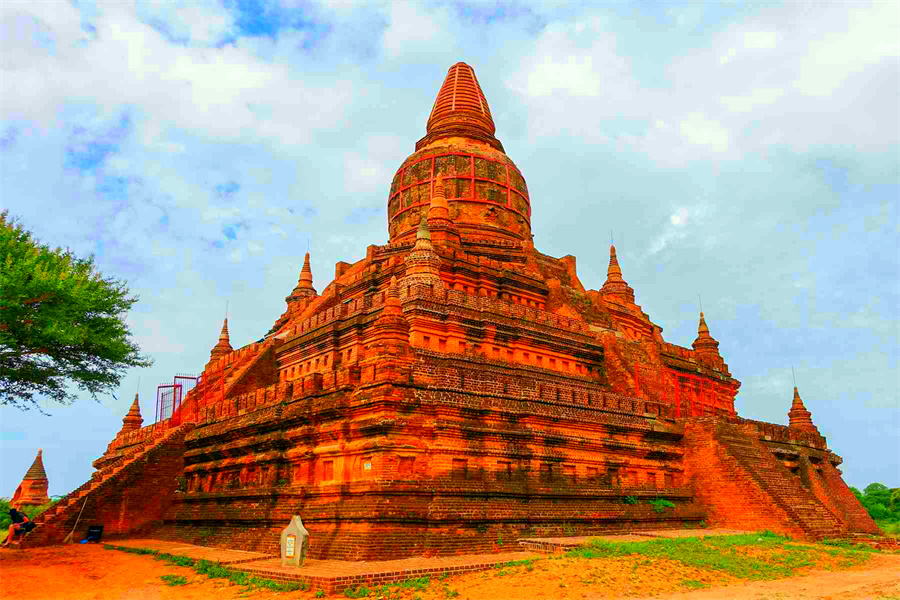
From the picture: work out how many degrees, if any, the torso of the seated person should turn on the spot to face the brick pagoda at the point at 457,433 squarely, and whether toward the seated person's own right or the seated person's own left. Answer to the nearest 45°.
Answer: approximately 135° to the seated person's own left

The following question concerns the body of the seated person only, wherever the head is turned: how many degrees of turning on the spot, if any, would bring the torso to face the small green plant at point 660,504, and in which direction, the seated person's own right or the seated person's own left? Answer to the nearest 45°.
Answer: approximately 135° to the seated person's own left

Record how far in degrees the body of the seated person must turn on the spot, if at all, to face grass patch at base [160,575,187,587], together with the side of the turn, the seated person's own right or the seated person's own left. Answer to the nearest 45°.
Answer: approximately 90° to the seated person's own left

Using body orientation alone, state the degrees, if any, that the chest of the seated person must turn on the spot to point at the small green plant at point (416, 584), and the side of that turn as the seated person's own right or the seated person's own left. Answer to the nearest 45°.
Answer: approximately 135° to the seated person's own left

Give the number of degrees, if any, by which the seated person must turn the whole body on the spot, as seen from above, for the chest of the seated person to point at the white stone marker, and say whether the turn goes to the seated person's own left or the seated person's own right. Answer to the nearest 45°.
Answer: approximately 135° to the seated person's own left
